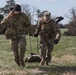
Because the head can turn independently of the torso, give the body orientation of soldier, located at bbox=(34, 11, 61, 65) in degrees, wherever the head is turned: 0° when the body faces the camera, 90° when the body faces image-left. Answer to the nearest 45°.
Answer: approximately 0°
